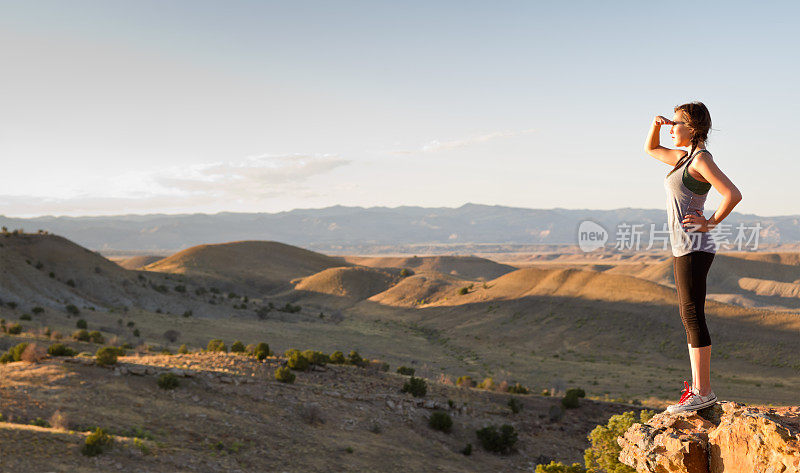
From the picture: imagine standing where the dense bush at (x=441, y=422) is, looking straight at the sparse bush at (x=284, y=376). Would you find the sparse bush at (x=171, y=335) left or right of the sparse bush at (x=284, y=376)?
right

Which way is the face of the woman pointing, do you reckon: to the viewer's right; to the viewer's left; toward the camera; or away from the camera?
to the viewer's left

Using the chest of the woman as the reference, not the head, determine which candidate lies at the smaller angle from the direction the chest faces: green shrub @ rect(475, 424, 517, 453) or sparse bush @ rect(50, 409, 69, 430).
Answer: the sparse bush

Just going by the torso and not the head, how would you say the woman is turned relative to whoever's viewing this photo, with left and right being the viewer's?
facing to the left of the viewer

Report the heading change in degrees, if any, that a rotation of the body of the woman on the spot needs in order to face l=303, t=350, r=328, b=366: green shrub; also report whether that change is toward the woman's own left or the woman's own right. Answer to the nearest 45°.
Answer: approximately 45° to the woman's own right
